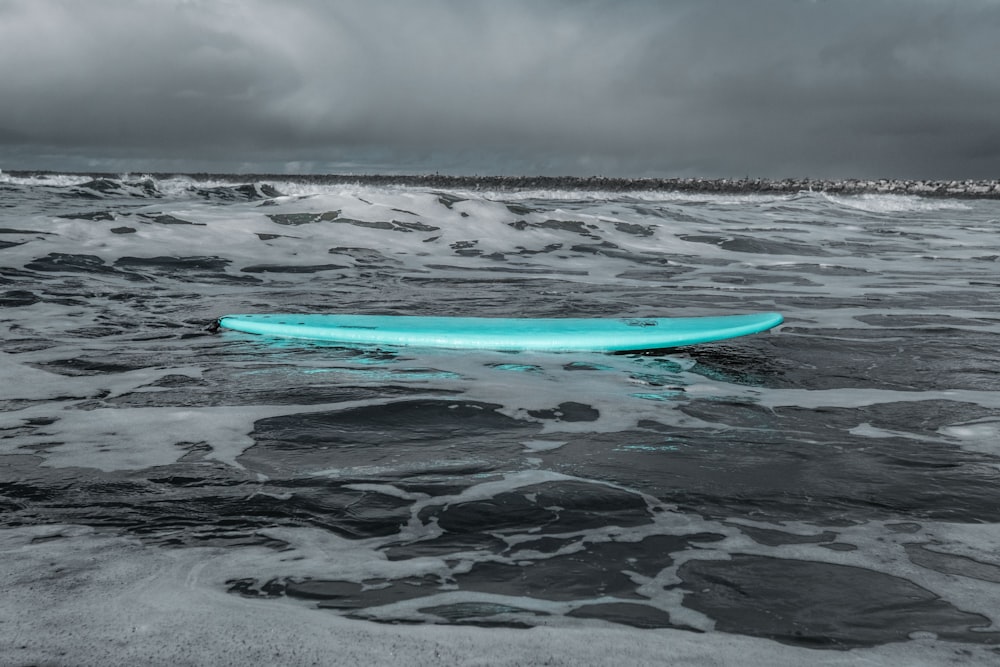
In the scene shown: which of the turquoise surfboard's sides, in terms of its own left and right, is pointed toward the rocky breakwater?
left

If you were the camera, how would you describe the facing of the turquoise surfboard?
facing to the right of the viewer
